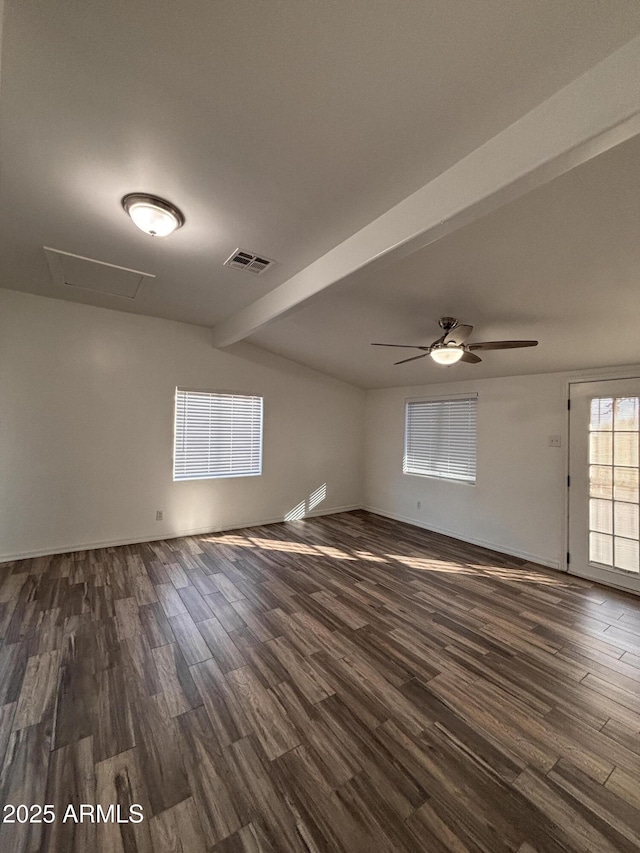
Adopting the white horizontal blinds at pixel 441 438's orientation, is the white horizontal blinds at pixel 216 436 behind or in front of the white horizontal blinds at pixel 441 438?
in front

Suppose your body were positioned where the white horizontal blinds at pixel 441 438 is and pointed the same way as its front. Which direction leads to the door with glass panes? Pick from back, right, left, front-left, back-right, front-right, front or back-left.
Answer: left

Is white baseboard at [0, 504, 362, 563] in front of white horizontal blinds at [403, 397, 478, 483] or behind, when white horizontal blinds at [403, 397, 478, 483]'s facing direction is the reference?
in front

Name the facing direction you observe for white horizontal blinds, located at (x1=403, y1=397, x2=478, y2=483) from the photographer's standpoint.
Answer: facing the viewer and to the left of the viewer

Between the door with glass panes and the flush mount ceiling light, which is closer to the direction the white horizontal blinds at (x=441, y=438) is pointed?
the flush mount ceiling light

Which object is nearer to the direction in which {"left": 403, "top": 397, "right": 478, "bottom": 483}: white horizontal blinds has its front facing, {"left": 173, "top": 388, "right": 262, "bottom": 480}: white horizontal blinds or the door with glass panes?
the white horizontal blinds

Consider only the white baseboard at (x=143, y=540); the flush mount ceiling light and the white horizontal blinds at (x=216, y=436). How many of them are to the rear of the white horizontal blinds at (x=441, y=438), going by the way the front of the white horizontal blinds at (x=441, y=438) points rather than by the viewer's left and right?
0

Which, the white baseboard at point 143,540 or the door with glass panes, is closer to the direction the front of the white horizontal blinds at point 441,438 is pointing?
the white baseboard

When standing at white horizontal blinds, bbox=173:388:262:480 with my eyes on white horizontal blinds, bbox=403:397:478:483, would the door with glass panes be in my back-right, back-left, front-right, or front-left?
front-right
